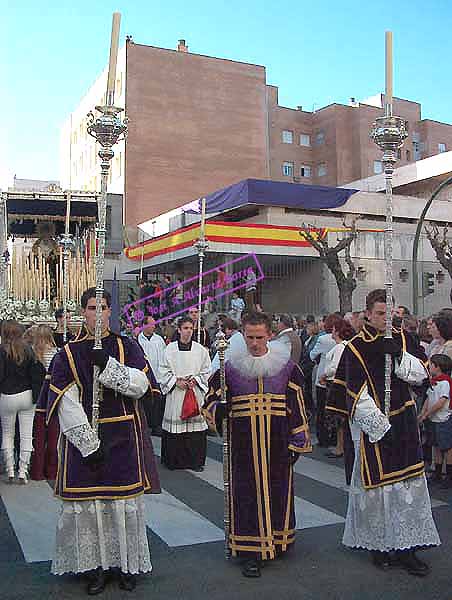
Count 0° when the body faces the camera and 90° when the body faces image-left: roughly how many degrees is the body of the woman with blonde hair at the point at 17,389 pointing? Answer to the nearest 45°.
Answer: approximately 180°

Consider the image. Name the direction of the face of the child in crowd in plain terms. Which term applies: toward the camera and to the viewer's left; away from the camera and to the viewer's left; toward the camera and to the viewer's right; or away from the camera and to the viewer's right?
toward the camera and to the viewer's left

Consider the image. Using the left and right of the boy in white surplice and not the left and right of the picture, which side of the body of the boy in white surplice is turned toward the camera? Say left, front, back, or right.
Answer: front

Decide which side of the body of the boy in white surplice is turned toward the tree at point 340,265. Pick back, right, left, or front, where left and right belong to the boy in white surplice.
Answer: back

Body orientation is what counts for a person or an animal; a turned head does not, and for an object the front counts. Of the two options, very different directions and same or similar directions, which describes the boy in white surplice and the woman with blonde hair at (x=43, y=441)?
very different directions

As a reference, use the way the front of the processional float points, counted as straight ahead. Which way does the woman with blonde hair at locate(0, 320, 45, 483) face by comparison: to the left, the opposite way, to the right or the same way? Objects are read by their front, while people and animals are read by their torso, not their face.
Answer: the opposite way

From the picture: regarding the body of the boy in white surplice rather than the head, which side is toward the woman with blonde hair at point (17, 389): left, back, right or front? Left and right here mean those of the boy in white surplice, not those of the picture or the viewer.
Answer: right

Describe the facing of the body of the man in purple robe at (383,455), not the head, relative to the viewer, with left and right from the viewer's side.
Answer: facing the viewer and to the right of the viewer

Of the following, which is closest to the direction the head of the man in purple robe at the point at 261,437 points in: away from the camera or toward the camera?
toward the camera

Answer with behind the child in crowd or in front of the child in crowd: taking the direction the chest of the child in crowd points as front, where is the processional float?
in front

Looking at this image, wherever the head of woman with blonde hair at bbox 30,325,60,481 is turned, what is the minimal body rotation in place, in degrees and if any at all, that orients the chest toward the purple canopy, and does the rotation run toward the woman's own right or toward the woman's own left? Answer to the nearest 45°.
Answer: approximately 45° to the woman's own right

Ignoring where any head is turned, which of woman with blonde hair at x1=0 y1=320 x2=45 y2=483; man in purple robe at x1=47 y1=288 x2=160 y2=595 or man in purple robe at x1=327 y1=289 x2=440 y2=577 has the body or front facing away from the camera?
the woman with blonde hair

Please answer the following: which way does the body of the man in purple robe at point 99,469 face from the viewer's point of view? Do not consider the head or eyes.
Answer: toward the camera

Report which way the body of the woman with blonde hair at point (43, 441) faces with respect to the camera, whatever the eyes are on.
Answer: away from the camera

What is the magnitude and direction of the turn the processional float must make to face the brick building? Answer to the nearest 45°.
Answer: approximately 180°

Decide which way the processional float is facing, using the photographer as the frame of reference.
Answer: facing the viewer
